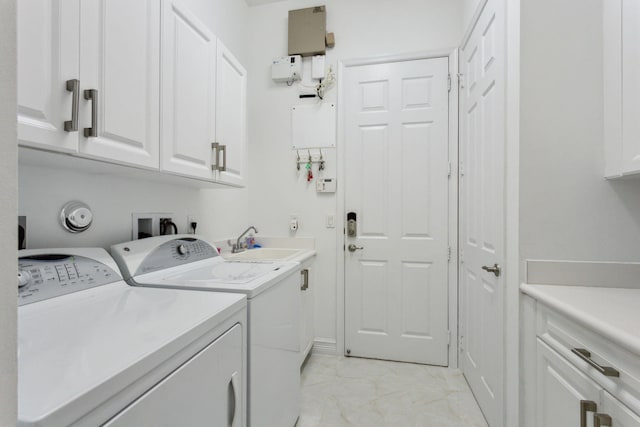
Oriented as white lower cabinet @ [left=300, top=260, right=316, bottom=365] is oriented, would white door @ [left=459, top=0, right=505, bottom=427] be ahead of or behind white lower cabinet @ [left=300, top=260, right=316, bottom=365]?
ahead

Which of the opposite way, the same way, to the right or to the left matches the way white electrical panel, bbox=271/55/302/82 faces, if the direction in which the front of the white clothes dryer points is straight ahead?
to the right

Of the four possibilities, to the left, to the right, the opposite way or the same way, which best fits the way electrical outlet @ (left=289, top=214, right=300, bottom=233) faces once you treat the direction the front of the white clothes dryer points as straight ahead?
to the right

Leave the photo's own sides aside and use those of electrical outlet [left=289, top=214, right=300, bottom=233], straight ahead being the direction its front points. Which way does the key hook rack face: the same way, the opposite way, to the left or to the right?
the same way

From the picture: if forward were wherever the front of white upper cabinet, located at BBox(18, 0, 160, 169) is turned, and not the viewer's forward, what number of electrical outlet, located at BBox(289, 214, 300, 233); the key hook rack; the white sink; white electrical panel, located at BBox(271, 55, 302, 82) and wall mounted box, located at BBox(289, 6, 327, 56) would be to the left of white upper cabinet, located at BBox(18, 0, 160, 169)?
5

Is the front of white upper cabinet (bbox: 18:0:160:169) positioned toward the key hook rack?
no

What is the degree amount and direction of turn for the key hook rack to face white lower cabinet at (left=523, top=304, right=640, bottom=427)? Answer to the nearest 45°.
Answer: approximately 45° to its left

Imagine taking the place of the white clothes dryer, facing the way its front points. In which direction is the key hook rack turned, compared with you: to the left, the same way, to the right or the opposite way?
to the right

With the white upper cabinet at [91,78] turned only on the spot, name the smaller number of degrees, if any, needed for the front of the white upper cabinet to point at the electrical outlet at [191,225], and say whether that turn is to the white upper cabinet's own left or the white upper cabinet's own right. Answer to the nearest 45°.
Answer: approximately 90° to the white upper cabinet's own left

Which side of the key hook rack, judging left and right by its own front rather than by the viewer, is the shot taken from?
front

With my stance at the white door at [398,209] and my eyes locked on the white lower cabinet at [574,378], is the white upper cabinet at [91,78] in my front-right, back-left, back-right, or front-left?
front-right

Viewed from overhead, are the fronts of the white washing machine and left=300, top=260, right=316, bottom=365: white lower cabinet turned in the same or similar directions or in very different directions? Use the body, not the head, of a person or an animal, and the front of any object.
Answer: same or similar directions

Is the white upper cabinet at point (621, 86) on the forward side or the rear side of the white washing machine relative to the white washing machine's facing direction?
on the forward side

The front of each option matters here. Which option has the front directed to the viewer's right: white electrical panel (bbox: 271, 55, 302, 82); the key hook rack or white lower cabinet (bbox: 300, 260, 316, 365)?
the white lower cabinet

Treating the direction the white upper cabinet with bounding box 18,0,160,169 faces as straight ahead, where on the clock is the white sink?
The white sink is roughly at 9 o'clock from the white upper cabinet.

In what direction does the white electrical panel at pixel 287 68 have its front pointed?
toward the camera

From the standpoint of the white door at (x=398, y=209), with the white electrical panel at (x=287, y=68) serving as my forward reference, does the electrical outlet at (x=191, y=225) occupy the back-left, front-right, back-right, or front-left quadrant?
front-left
